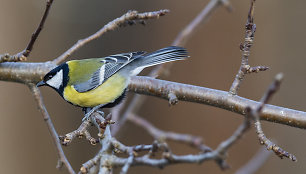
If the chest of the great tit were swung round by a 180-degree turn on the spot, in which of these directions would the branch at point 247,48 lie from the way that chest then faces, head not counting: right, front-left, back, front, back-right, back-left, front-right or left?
front-right

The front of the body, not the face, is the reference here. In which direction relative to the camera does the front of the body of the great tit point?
to the viewer's left

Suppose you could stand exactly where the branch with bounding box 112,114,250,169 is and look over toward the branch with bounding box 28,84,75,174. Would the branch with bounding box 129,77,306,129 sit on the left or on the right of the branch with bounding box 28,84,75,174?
right
